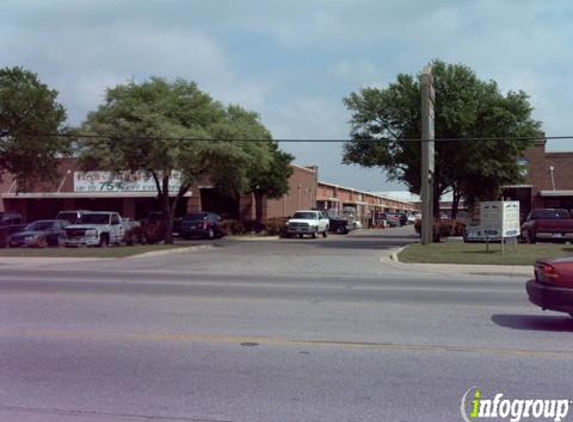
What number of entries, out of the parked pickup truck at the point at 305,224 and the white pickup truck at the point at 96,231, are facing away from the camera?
0

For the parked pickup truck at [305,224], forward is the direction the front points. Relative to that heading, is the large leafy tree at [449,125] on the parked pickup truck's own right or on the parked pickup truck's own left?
on the parked pickup truck's own left

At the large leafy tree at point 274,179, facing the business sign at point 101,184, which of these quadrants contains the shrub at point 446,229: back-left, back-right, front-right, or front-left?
back-left

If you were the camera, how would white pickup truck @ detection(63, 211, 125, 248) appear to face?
facing the viewer and to the left of the viewer

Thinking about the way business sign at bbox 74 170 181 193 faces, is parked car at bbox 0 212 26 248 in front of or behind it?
in front

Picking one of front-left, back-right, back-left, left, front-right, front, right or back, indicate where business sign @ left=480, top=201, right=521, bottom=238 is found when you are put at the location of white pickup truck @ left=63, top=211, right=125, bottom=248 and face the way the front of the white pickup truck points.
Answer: left

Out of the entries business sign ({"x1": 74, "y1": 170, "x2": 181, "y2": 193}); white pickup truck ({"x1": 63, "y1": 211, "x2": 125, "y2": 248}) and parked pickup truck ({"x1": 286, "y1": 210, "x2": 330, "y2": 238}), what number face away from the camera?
0

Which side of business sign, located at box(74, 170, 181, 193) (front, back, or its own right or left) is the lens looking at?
front

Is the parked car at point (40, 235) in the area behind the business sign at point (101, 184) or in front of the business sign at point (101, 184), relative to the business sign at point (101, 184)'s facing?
in front

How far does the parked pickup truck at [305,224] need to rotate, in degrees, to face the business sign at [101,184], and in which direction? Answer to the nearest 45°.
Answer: approximately 45° to its right

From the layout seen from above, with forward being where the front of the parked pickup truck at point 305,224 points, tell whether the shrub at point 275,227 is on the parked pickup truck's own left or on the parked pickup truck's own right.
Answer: on the parked pickup truck's own right

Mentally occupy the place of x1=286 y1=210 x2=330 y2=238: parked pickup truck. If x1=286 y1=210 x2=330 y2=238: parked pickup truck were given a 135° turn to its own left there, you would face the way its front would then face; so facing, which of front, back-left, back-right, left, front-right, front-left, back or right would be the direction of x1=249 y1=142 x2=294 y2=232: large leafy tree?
back-left
